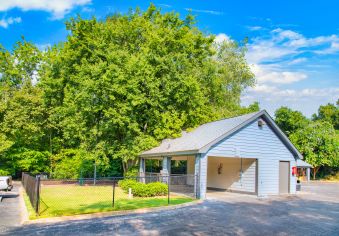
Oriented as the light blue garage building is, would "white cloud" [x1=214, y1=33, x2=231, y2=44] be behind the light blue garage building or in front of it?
behind

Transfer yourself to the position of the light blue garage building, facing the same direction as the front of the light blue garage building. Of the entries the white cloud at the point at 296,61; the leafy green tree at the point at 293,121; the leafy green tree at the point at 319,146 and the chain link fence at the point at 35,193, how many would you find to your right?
1

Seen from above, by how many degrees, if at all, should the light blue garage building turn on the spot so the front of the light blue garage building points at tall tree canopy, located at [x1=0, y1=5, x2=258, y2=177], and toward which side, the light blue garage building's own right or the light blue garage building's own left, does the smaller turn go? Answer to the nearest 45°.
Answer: approximately 180°

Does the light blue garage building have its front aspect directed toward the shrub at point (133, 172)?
no

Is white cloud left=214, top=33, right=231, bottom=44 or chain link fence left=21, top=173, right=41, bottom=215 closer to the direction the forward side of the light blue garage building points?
the chain link fence

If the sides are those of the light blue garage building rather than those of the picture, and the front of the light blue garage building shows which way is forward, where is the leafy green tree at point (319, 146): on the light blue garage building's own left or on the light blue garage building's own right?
on the light blue garage building's own left

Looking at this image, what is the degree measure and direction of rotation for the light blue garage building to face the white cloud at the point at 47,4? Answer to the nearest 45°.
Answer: approximately 135° to its right

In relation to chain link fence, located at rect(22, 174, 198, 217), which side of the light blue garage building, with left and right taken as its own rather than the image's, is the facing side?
right

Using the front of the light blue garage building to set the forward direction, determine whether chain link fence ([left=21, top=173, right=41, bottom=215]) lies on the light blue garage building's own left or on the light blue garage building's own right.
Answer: on the light blue garage building's own right

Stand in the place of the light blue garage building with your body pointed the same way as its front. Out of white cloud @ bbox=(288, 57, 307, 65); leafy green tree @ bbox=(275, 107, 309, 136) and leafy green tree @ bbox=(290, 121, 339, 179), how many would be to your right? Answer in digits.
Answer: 0

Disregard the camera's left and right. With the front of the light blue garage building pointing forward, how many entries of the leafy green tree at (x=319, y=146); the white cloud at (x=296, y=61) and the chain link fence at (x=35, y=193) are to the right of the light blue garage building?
1

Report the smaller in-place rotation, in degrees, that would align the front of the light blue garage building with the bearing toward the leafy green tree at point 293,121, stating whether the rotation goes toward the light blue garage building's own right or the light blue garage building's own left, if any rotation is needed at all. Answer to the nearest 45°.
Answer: approximately 135° to the light blue garage building's own left
